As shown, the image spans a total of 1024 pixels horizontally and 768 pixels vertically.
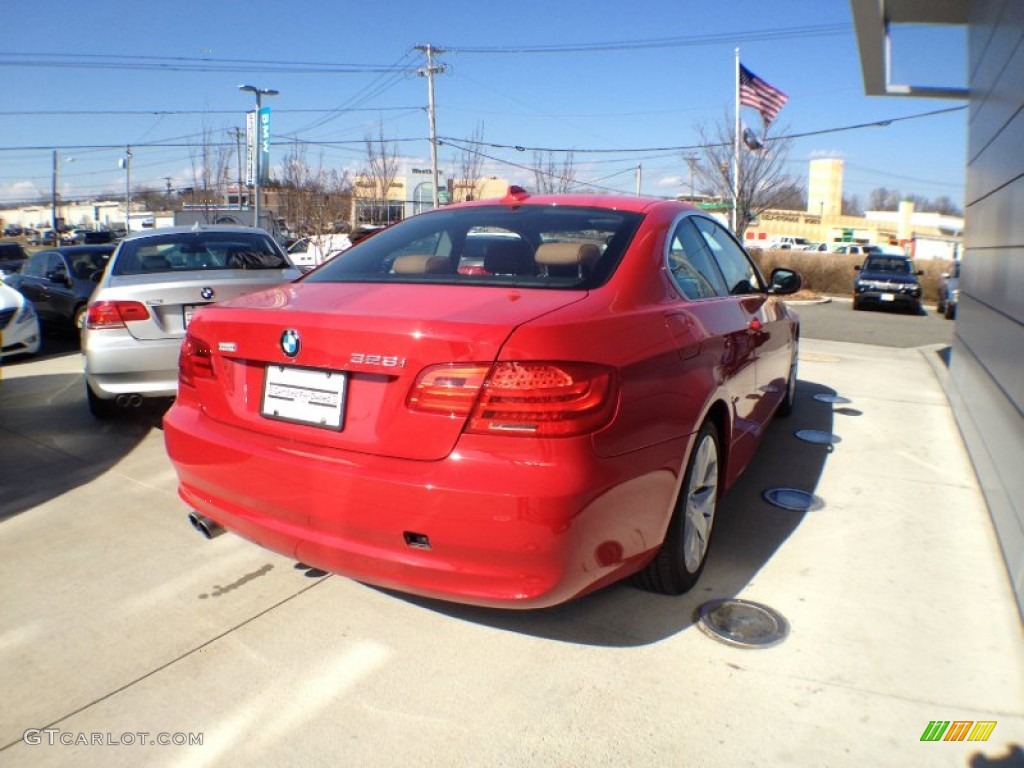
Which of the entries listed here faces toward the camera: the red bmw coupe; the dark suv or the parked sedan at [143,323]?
the dark suv

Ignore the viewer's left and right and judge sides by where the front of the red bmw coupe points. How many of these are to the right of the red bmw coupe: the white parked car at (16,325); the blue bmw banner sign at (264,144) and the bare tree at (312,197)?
0

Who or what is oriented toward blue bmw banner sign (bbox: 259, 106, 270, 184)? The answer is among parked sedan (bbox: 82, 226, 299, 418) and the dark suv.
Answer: the parked sedan

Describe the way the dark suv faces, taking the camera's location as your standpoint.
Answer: facing the viewer

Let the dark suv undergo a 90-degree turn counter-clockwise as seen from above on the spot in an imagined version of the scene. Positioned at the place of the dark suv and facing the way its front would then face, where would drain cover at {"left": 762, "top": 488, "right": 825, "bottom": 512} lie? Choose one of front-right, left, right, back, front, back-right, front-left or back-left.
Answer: right

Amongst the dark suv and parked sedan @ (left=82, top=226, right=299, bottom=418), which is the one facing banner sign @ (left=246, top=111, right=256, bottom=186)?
the parked sedan

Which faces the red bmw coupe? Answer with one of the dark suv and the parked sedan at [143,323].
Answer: the dark suv

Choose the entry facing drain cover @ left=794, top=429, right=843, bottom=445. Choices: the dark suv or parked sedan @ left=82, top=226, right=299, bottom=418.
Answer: the dark suv

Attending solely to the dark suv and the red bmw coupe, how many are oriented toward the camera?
1

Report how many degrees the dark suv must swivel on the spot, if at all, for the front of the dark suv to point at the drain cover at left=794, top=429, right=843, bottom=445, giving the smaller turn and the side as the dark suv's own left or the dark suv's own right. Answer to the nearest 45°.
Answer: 0° — it already faces it

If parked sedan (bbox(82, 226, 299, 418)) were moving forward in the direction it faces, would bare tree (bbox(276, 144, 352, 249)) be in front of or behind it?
in front

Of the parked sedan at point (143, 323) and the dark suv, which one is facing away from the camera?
the parked sedan

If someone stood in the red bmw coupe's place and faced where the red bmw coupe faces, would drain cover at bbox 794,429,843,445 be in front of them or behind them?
in front

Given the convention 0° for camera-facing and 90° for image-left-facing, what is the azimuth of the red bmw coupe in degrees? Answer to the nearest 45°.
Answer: approximately 225°

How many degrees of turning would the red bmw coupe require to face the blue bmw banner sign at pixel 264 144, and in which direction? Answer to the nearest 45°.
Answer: approximately 45° to its left

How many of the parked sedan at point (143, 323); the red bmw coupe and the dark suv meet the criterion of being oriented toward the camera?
1

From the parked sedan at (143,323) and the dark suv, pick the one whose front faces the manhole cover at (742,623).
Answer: the dark suv

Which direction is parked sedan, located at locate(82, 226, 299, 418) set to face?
away from the camera
